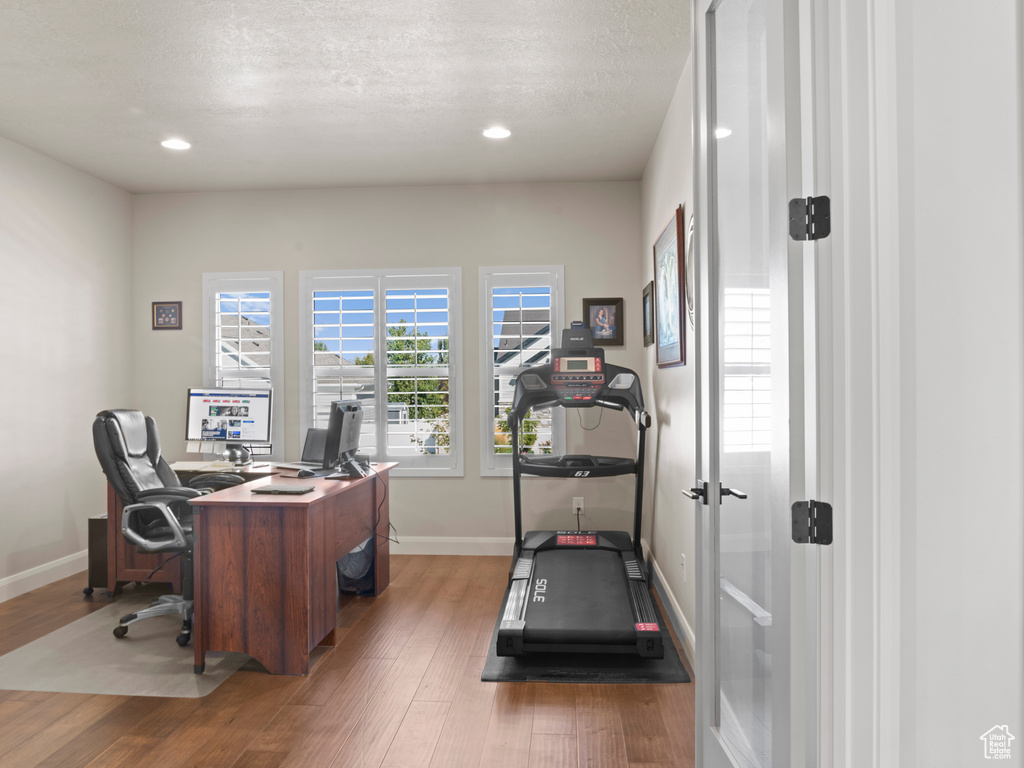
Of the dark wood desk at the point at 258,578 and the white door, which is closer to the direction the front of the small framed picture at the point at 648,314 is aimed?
the dark wood desk

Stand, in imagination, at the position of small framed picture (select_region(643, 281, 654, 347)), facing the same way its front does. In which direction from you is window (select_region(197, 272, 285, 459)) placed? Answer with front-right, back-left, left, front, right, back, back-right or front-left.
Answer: front

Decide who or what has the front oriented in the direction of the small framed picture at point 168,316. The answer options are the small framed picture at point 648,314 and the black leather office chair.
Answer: the small framed picture at point 648,314

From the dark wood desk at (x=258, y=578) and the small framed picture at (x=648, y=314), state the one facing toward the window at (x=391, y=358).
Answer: the small framed picture

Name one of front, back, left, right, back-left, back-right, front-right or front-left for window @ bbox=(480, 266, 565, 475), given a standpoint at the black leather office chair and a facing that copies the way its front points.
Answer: front-left

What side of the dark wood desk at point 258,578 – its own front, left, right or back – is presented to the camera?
left

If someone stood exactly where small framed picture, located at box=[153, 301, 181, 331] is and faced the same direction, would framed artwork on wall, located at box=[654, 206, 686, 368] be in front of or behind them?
in front

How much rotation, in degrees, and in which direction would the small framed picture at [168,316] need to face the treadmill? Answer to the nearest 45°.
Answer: approximately 45° to its left

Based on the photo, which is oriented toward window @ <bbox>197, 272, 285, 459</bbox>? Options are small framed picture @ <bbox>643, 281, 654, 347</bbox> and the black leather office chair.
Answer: the small framed picture

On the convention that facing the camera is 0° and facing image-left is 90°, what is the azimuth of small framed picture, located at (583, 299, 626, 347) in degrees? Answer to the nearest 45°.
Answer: approximately 0°

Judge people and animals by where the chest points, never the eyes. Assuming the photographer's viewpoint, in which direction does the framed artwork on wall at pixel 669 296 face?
facing to the left of the viewer

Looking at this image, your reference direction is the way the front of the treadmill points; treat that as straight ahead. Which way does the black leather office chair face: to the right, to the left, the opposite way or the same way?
to the right

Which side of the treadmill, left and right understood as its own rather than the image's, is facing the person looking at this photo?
back

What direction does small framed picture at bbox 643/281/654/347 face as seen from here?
to the viewer's left

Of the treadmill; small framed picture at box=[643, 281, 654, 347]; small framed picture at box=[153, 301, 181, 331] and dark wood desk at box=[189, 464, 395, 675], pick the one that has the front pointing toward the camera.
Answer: small framed picture at box=[153, 301, 181, 331]
